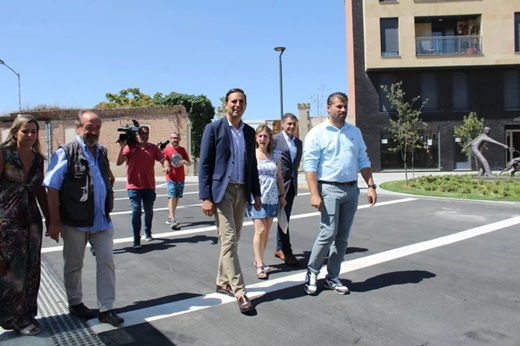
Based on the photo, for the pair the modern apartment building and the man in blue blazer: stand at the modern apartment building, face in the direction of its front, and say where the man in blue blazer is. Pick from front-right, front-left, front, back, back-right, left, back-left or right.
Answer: front

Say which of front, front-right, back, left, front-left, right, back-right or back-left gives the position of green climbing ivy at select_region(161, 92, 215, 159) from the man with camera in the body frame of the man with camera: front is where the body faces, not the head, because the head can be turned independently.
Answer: back

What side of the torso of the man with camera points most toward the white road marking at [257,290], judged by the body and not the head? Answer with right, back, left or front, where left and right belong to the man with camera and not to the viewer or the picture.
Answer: front

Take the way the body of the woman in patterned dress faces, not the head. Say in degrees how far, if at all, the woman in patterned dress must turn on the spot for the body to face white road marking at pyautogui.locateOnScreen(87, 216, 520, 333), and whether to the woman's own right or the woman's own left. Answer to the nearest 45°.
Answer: approximately 45° to the woman's own left

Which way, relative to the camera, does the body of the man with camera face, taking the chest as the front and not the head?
toward the camera

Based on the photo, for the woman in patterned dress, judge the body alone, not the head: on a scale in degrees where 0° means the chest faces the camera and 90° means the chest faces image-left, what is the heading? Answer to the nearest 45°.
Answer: approximately 315°

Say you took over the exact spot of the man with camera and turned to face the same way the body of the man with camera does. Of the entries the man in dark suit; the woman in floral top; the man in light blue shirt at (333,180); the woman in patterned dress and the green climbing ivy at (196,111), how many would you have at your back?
1

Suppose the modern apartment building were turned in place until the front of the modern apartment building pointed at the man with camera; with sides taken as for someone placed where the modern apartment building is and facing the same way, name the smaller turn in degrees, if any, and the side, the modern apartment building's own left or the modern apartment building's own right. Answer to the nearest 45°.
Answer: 0° — it already faces them

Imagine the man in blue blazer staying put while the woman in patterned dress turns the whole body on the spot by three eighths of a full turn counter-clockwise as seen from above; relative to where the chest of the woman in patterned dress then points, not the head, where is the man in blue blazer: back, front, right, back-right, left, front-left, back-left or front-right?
right

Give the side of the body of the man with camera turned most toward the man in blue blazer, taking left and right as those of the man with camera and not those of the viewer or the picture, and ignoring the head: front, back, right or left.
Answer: front

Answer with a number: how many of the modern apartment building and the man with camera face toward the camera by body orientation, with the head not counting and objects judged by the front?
2
